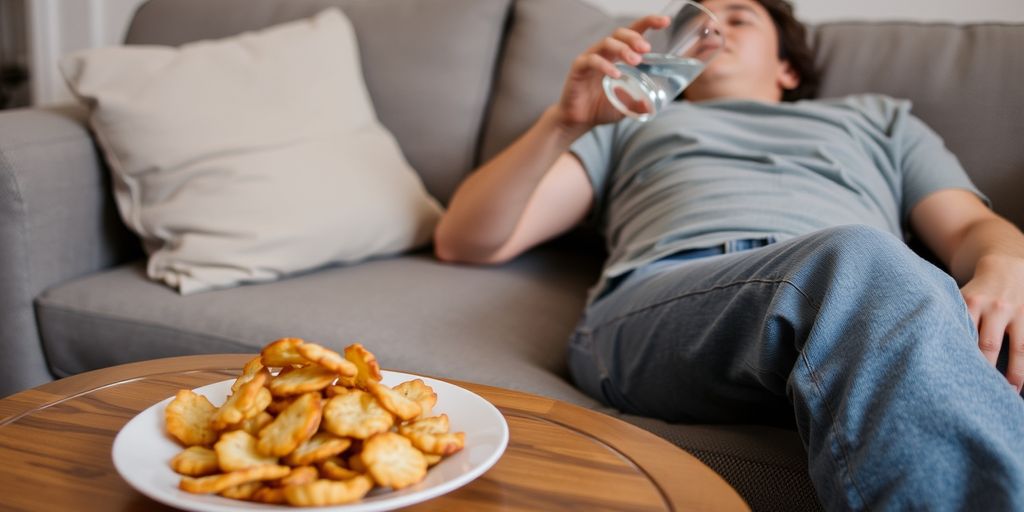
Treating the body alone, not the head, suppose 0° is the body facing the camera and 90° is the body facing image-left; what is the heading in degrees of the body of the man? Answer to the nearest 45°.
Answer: approximately 0°

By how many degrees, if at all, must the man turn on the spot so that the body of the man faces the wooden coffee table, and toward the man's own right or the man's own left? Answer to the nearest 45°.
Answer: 0° — they already face it

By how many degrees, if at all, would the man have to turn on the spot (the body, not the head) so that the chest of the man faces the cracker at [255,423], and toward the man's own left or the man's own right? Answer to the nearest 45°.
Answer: approximately 45° to the man's own right

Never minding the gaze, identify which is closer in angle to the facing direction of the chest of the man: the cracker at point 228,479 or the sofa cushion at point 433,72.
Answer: the cracker

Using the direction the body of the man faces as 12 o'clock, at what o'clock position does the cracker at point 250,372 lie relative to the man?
The cracker is roughly at 1 o'clock from the man.

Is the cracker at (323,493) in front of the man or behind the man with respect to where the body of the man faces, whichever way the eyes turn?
in front
